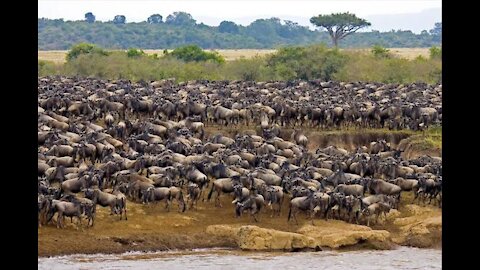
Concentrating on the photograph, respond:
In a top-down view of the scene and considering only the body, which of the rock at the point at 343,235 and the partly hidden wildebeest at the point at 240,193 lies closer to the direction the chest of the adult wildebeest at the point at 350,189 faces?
the partly hidden wildebeest

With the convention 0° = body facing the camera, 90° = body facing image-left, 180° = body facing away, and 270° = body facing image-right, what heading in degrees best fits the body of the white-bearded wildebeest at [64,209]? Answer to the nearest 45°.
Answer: approximately 90°

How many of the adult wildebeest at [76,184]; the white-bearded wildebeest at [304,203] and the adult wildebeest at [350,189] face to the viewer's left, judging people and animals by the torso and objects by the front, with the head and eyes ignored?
1

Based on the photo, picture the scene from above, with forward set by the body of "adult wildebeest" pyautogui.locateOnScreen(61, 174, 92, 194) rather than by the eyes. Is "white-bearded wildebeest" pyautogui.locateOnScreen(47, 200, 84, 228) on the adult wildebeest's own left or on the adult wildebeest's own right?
on the adult wildebeest's own right

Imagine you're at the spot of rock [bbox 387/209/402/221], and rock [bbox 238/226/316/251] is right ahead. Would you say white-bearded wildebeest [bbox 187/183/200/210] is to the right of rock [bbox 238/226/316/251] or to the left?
right

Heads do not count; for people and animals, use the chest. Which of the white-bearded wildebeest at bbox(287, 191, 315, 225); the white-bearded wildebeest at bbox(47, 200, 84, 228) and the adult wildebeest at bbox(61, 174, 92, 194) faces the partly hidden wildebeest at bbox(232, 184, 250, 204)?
the adult wildebeest at bbox(61, 174, 92, 194)

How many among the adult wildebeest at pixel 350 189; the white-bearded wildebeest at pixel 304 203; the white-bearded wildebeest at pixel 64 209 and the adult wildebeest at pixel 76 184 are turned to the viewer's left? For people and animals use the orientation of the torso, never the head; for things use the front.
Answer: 2

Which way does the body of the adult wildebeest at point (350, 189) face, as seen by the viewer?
to the viewer's left

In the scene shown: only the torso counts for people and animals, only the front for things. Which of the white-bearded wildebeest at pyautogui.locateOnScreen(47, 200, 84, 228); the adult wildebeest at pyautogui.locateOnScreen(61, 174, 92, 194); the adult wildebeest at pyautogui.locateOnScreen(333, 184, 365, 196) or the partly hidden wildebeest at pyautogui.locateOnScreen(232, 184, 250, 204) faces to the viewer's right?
the adult wildebeest at pyautogui.locateOnScreen(61, 174, 92, 194)

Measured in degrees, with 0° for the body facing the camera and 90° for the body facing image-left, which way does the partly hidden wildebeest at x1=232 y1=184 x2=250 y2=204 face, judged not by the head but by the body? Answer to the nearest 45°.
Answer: approximately 45°
